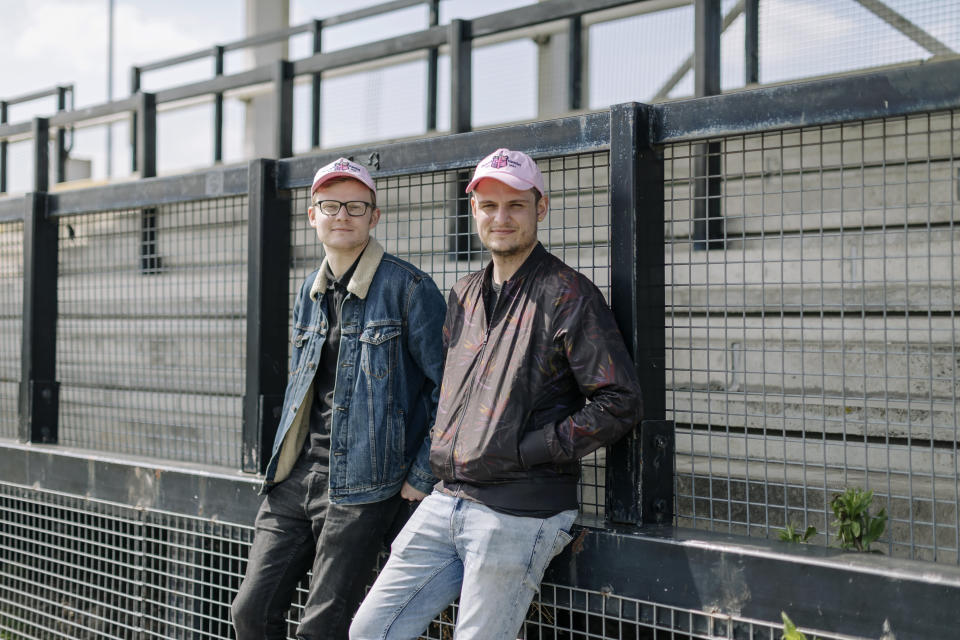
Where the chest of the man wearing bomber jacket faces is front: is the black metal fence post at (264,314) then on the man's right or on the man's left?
on the man's right

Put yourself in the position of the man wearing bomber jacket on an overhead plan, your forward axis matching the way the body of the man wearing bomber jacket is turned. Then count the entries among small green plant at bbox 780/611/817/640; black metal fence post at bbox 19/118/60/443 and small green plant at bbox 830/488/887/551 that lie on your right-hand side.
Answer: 1

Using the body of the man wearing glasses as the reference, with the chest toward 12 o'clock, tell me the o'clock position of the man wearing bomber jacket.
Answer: The man wearing bomber jacket is roughly at 9 o'clock from the man wearing glasses.

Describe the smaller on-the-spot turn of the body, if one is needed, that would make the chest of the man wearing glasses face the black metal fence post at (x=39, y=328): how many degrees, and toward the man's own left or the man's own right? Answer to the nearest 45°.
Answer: approximately 90° to the man's own right

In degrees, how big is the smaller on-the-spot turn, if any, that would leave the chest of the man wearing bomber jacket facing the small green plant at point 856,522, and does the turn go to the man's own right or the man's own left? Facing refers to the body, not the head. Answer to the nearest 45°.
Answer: approximately 135° to the man's own left

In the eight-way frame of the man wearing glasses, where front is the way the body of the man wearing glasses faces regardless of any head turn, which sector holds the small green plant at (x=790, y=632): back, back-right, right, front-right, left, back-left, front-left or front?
left

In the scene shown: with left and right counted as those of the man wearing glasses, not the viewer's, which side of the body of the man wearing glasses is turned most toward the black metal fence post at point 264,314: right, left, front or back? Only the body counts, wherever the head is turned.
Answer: right

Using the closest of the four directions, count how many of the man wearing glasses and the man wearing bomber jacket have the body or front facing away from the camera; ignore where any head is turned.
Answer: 0

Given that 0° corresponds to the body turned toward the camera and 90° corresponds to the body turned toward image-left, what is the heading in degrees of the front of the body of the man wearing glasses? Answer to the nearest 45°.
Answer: approximately 45°
